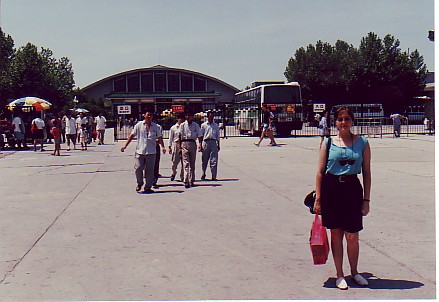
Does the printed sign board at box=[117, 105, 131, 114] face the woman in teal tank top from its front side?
yes

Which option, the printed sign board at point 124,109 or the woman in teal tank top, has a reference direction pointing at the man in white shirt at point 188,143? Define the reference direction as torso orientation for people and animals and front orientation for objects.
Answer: the printed sign board

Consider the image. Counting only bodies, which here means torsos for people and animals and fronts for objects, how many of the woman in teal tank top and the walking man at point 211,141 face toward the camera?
2

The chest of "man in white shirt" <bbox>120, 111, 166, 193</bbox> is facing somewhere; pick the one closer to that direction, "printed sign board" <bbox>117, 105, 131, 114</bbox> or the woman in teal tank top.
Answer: the woman in teal tank top

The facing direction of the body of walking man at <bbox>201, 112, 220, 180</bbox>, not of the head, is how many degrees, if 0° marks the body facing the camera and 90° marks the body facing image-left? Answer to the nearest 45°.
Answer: approximately 0°

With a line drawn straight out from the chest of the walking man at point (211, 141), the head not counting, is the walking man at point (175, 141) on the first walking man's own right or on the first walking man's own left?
on the first walking man's own right

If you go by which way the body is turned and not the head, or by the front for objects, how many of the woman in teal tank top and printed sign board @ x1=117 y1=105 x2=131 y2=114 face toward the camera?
2

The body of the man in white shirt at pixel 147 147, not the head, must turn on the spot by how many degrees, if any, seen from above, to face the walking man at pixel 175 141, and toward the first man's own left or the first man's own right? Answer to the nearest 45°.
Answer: approximately 135° to the first man's own left

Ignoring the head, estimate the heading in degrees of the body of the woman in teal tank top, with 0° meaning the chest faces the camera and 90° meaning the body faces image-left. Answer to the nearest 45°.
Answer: approximately 0°
